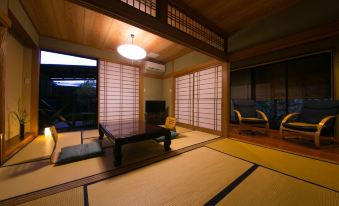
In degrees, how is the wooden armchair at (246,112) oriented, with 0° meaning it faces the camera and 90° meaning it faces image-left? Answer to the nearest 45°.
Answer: approximately 315°

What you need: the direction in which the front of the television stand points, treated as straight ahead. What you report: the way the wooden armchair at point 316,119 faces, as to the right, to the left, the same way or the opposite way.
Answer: to the right

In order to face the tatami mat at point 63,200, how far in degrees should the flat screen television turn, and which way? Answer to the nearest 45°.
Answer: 0° — it already faces it

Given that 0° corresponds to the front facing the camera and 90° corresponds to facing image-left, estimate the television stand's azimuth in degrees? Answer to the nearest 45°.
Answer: approximately 0°

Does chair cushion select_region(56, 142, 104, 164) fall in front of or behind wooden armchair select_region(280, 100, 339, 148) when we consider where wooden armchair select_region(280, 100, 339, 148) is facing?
in front

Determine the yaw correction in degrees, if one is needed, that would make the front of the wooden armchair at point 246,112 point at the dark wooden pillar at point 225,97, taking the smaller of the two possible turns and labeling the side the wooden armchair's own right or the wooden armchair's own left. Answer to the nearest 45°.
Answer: approximately 90° to the wooden armchair's own right

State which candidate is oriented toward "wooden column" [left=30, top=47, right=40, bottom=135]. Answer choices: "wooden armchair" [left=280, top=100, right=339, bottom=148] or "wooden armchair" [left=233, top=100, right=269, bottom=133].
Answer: "wooden armchair" [left=280, top=100, right=339, bottom=148]

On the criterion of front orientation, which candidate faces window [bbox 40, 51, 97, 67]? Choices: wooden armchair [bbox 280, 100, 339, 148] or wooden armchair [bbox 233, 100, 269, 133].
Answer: wooden armchair [bbox 280, 100, 339, 148]

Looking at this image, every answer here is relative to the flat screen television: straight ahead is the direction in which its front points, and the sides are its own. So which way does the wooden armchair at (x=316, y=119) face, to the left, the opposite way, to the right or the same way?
to the right

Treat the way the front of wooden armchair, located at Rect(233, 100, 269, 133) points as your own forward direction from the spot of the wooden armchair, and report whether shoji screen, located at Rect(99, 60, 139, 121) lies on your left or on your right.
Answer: on your right

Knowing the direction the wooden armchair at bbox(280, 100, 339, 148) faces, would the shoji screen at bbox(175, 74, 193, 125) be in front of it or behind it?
in front

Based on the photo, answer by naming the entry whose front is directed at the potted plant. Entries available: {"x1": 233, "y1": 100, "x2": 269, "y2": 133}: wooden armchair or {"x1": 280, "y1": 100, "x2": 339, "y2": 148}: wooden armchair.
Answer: {"x1": 280, "y1": 100, "x2": 339, "y2": 148}: wooden armchair
